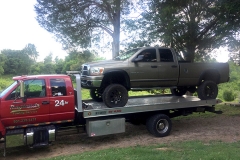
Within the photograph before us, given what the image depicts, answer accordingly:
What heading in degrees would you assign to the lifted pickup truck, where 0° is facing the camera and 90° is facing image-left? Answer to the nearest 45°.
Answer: approximately 45°

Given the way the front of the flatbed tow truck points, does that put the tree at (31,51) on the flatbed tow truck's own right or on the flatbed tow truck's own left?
on the flatbed tow truck's own right

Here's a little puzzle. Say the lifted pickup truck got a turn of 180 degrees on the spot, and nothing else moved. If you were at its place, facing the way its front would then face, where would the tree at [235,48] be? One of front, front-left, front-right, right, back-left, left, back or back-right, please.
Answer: front

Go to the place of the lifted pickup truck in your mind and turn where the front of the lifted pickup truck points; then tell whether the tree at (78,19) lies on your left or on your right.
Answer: on your right

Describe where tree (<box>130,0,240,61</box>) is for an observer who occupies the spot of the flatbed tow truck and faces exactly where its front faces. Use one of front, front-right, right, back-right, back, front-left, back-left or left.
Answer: back

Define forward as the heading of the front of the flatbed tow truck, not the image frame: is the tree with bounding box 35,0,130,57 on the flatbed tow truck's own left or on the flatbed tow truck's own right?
on the flatbed tow truck's own right
